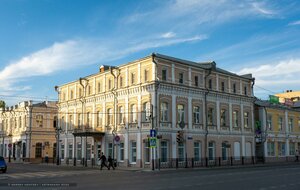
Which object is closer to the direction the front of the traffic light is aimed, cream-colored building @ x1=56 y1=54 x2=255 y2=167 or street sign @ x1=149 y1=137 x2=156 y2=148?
the street sign

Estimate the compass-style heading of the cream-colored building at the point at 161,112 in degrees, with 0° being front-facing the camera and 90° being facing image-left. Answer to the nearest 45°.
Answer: approximately 45°

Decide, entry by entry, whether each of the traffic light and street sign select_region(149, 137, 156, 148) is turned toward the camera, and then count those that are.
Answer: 2

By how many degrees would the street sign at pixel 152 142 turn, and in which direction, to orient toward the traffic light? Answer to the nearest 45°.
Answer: approximately 135° to its left

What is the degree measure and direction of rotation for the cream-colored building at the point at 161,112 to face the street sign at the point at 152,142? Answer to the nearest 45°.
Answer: approximately 45° to its left

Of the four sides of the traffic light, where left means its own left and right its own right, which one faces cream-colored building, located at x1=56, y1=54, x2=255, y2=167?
back

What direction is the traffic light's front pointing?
toward the camera

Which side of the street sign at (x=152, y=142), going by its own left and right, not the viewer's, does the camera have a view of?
front

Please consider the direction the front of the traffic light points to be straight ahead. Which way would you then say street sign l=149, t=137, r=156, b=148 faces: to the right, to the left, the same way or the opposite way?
the same way

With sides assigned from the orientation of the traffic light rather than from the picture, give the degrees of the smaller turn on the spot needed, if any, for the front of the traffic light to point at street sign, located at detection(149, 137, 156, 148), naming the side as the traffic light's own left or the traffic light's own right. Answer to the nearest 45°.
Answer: approximately 45° to the traffic light's own right

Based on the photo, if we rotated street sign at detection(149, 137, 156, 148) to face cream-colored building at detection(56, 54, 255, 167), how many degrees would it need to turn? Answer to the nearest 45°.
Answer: approximately 180°
